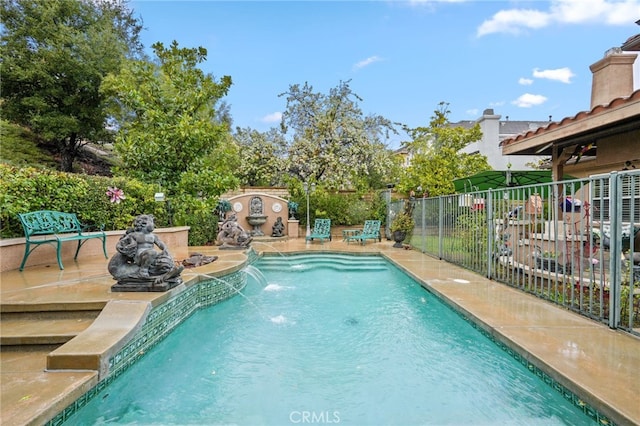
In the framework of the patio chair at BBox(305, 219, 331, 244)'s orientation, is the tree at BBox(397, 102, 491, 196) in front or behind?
behind

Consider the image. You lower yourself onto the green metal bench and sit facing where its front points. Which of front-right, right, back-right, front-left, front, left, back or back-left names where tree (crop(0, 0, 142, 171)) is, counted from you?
back-left

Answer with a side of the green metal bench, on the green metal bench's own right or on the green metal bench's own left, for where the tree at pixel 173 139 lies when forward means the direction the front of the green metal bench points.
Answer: on the green metal bench's own left

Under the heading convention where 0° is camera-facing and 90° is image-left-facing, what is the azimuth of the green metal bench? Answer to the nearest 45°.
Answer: approximately 315°

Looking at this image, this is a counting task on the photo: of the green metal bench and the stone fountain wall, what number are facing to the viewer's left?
0

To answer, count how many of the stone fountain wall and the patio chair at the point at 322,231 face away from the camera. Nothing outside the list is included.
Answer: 0

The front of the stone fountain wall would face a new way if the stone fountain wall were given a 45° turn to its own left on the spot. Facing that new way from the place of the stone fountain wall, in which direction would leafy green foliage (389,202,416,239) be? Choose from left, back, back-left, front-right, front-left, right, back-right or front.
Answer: front

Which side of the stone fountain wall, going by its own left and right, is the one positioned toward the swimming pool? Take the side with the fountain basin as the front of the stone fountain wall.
front
